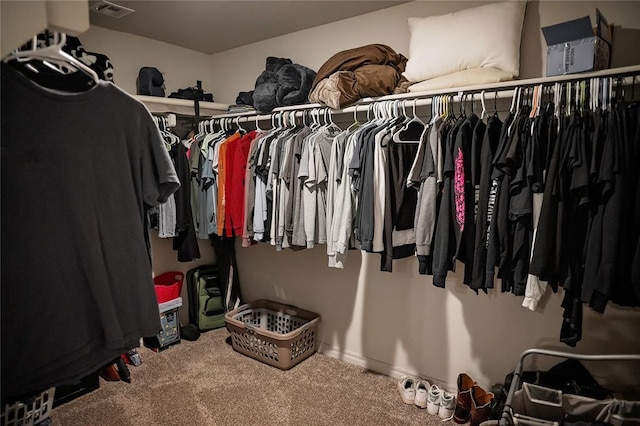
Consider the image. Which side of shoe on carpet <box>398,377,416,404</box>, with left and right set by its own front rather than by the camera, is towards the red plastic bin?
right

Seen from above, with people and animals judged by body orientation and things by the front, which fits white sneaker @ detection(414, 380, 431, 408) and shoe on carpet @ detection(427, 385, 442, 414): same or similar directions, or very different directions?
same or similar directions

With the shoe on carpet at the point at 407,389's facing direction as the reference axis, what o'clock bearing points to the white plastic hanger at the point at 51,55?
The white plastic hanger is roughly at 1 o'clock from the shoe on carpet.

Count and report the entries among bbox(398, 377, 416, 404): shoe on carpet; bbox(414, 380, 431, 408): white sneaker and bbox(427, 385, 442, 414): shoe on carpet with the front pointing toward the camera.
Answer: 3

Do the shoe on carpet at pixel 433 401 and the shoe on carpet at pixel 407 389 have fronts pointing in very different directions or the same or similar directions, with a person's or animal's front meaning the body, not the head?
same or similar directions

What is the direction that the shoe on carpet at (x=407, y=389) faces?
toward the camera

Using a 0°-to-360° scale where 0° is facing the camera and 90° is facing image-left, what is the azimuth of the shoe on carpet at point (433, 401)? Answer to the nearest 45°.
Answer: approximately 0°
